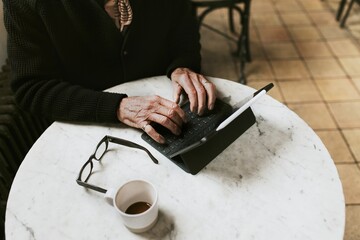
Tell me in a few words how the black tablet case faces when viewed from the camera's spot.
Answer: facing away from the viewer and to the left of the viewer

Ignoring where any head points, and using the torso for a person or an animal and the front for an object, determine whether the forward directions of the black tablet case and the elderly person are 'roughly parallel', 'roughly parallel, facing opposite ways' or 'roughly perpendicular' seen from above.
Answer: roughly parallel, facing opposite ways

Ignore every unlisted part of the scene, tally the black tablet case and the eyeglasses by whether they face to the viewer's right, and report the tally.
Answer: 0

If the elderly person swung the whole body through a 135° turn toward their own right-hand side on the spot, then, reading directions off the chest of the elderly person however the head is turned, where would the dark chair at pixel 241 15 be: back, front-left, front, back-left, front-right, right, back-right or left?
back-right

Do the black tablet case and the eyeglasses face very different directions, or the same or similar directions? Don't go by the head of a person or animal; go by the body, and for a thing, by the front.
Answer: same or similar directions

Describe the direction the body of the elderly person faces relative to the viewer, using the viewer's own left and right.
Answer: facing the viewer and to the right of the viewer

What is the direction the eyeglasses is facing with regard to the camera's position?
facing away from the viewer and to the left of the viewer

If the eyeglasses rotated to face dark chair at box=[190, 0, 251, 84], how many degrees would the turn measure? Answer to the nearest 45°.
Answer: approximately 90° to its right
